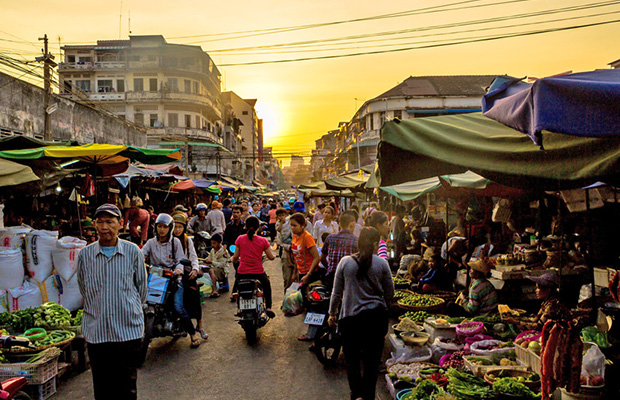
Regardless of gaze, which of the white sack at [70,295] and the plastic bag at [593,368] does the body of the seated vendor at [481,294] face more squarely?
the white sack

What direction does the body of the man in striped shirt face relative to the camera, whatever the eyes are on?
toward the camera

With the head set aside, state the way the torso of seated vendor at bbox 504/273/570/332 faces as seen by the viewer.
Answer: to the viewer's left

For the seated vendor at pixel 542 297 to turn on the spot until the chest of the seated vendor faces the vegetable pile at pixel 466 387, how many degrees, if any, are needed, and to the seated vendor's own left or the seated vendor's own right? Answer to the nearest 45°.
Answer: approximately 90° to the seated vendor's own left

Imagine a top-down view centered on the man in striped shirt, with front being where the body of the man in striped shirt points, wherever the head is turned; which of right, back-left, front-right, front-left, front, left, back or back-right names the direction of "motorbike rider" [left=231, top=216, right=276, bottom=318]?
back-left

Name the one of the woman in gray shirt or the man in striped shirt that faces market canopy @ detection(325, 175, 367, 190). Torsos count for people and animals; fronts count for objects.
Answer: the woman in gray shirt

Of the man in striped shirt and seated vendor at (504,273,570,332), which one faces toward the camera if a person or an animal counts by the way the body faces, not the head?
the man in striped shirt

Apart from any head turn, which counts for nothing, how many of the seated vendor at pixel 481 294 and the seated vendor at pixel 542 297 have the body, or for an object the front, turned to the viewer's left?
2

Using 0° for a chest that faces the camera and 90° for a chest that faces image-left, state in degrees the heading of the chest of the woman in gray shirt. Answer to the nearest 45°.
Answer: approximately 180°

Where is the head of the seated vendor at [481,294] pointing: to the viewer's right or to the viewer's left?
to the viewer's left

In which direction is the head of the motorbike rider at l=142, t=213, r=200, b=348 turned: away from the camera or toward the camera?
toward the camera

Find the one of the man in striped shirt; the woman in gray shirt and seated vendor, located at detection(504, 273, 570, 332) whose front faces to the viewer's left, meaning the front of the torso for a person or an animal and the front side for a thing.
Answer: the seated vendor

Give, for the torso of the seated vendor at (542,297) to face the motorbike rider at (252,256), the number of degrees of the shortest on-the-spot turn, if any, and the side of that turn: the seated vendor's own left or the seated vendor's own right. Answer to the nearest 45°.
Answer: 0° — they already face them

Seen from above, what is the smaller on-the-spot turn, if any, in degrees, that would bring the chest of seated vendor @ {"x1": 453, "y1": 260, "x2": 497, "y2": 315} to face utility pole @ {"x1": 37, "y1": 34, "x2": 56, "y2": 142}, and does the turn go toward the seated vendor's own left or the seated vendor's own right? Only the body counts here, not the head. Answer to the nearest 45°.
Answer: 0° — they already face it

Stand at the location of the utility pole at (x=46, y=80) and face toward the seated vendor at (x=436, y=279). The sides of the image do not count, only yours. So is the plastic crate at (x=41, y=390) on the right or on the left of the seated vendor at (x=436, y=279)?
right

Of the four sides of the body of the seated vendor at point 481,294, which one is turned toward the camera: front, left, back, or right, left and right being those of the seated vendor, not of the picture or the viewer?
left

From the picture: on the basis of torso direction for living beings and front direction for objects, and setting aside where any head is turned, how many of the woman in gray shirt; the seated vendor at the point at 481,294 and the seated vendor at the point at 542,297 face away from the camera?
1
